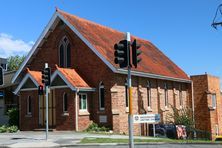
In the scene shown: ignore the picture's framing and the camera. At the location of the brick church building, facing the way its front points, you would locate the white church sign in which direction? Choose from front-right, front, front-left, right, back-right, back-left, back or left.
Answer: front-left

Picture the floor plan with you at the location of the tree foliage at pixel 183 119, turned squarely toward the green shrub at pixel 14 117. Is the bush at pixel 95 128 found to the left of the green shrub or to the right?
left

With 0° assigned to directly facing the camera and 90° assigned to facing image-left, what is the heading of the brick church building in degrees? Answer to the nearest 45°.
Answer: approximately 45°

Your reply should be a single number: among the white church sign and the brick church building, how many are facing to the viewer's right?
0

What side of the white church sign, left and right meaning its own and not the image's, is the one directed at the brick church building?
back

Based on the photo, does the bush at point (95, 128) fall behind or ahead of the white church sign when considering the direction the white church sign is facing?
behind

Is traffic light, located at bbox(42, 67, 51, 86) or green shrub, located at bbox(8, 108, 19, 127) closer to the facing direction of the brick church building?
the traffic light

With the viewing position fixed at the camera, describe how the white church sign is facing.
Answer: facing the viewer

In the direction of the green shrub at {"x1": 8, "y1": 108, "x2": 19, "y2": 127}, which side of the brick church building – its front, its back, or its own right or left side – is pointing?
right
